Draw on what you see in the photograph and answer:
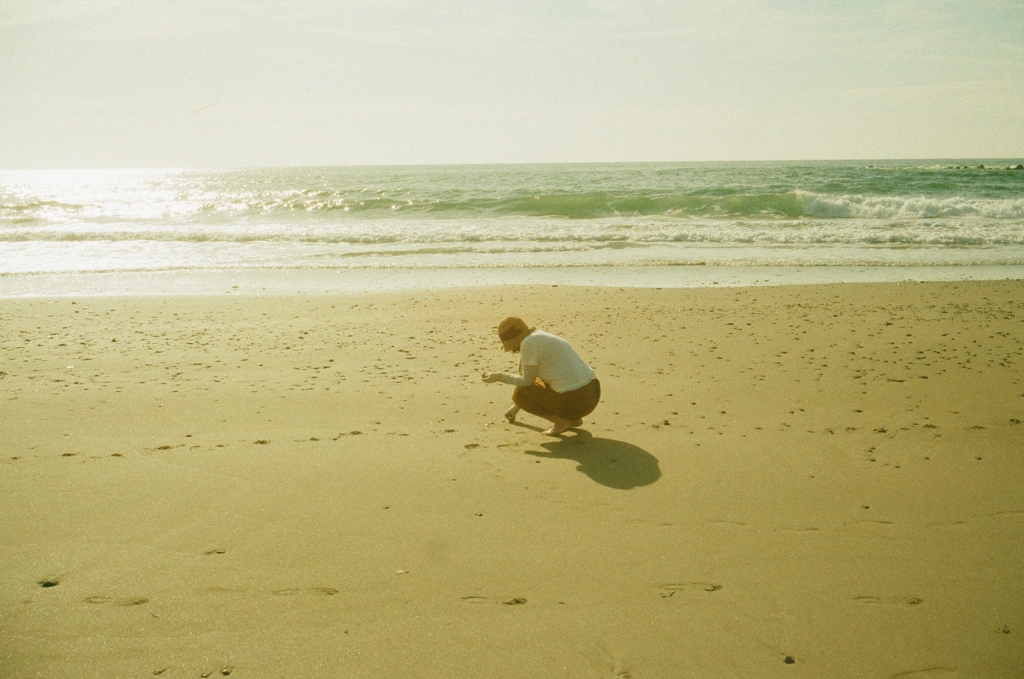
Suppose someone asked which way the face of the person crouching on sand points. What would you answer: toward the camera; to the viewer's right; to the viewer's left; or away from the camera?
to the viewer's left

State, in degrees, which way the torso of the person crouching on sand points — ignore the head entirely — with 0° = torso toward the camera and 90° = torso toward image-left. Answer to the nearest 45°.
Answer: approximately 90°
